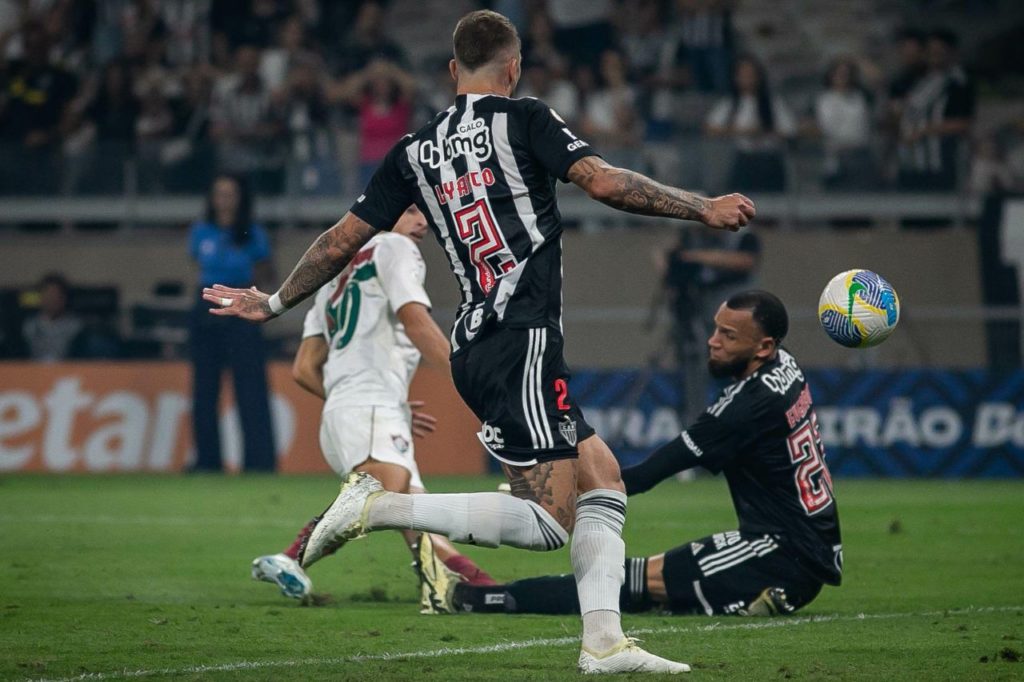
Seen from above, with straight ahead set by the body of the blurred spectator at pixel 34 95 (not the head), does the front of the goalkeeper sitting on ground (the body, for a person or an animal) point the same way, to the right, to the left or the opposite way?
to the right

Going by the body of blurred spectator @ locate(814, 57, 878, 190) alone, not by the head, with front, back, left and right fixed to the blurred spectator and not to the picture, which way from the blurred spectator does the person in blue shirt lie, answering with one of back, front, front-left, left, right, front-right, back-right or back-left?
front-right

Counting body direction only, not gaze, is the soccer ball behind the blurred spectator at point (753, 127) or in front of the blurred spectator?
in front

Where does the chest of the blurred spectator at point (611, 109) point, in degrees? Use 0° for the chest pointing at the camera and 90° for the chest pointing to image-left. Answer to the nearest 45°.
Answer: approximately 0°

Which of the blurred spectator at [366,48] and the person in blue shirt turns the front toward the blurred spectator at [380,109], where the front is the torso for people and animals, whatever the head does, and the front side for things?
the blurred spectator at [366,48]

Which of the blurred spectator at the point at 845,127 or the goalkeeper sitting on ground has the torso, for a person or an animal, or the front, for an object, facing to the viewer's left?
the goalkeeper sitting on ground

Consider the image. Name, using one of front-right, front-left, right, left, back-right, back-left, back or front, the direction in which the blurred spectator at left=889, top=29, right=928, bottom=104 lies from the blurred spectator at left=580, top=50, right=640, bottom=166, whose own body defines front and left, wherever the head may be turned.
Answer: left

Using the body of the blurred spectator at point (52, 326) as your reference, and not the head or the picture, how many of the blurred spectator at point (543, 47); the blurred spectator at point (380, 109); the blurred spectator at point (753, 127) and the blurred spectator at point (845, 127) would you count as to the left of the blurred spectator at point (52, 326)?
4

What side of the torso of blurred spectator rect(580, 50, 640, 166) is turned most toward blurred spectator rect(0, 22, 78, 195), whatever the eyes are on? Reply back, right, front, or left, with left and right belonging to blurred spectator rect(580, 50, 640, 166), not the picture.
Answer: right

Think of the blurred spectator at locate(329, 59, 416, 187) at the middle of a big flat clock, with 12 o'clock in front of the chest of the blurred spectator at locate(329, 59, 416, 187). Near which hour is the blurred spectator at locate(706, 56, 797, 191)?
the blurred spectator at locate(706, 56, 797, 191) is roughly at 9 o'clock from the blurred spectator at locate(329, 59, 416, 187).

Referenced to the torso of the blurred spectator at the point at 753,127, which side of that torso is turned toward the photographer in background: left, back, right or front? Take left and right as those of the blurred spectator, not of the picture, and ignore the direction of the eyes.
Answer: front

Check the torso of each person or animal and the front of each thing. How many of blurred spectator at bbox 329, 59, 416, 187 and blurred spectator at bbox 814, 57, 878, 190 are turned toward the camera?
2

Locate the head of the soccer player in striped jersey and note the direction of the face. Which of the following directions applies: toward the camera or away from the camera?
away from the camera

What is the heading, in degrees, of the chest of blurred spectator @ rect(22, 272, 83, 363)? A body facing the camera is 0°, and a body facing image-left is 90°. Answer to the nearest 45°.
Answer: approximately 0°

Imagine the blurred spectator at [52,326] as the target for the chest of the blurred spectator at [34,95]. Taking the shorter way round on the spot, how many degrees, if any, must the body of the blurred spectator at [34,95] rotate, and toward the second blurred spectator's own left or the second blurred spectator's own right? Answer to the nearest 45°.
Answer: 0° — they already face them

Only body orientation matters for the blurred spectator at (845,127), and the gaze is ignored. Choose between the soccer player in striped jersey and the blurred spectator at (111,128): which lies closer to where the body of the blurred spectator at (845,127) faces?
the soccer player in striped jersey
